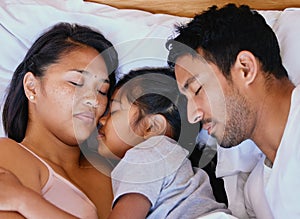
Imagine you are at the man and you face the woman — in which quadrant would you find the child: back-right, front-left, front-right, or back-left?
front-left

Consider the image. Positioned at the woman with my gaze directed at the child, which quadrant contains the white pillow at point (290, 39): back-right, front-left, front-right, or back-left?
front-left

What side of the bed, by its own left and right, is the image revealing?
front
